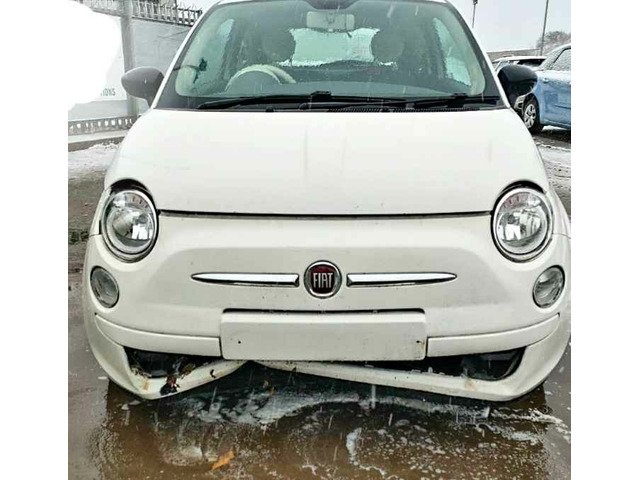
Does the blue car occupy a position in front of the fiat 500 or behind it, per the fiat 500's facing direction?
behind

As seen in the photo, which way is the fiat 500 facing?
toward the camera

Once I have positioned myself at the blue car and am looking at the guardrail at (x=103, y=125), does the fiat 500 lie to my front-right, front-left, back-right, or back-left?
front-left

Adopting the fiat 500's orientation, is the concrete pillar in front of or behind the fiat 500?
behind
